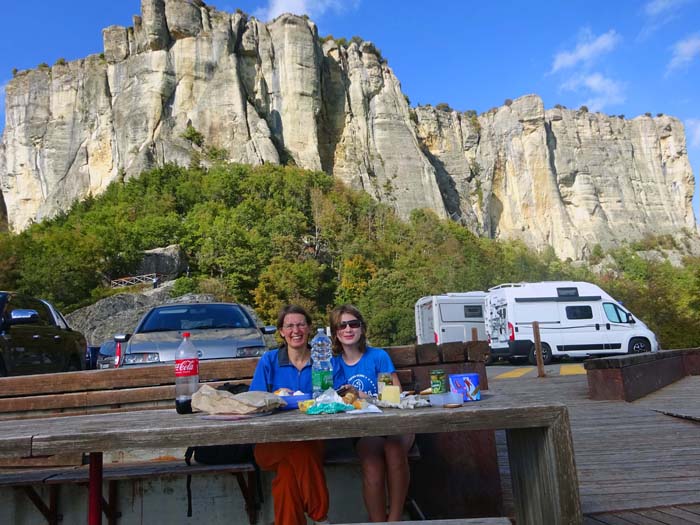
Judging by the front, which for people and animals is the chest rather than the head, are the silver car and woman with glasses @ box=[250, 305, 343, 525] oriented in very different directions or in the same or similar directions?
same or similar directions

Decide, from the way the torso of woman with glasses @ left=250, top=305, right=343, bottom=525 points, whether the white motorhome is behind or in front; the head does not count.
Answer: behind

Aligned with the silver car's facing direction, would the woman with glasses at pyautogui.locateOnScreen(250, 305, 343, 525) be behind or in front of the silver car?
in front

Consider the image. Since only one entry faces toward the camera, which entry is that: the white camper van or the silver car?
the silver car

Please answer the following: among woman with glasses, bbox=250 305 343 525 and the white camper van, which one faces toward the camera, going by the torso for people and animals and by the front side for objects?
the woman with glasses

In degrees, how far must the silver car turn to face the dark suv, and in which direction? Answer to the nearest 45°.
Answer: approximately 135° to its right

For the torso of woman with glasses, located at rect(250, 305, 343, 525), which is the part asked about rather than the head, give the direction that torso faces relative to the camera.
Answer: toward the camera

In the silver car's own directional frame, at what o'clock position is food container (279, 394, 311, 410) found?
The food container is roughly at 12 o'clock from the silver car.

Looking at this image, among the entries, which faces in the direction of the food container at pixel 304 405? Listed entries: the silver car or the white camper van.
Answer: the silver car

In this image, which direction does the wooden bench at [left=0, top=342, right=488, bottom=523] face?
toward the camera

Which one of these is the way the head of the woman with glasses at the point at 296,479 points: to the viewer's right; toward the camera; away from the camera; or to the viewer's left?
toward the camera

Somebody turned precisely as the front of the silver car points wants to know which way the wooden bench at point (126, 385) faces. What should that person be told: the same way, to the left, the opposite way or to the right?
the same way

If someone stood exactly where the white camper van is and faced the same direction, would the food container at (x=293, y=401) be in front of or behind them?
behind

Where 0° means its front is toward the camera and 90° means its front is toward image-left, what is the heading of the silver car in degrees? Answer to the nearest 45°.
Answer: approximately 0°

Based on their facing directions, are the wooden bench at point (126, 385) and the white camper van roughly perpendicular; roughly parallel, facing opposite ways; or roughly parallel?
roughly perpendicular

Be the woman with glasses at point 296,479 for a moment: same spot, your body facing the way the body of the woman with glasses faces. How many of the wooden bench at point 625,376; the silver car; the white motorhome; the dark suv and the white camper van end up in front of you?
0

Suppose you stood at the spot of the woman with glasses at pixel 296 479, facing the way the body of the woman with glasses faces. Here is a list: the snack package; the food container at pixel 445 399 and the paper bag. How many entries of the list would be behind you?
0

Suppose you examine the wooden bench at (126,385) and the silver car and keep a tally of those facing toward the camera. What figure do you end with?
2
